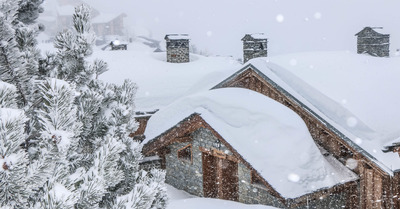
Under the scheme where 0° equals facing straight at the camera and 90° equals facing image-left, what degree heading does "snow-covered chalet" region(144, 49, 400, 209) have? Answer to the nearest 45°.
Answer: approximately 45°

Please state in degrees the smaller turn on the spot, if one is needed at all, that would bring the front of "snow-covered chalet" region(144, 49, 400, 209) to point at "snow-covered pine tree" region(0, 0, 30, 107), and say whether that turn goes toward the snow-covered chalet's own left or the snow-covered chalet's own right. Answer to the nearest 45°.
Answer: approximately 45° to the snow-covered chalet's own left

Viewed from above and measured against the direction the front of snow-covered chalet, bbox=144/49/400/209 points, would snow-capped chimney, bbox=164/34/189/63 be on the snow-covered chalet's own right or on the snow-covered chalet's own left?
on the snow-covered chalet's own right

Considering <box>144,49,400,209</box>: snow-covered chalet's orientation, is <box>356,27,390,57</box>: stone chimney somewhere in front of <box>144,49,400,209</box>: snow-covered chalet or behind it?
behind

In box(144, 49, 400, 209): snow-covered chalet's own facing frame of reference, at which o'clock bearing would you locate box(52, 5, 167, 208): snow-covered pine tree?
The snow-covered pine tree is roughly at 11 o'clock from the snow-covered chalet.

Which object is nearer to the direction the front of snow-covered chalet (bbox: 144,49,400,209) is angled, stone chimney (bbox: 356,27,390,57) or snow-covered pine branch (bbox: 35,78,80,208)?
the snow-covered pine branch
